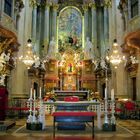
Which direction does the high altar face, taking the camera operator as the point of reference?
facing the viewer

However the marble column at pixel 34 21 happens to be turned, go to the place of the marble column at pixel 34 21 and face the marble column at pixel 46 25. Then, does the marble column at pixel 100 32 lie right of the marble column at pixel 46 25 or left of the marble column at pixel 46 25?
right
